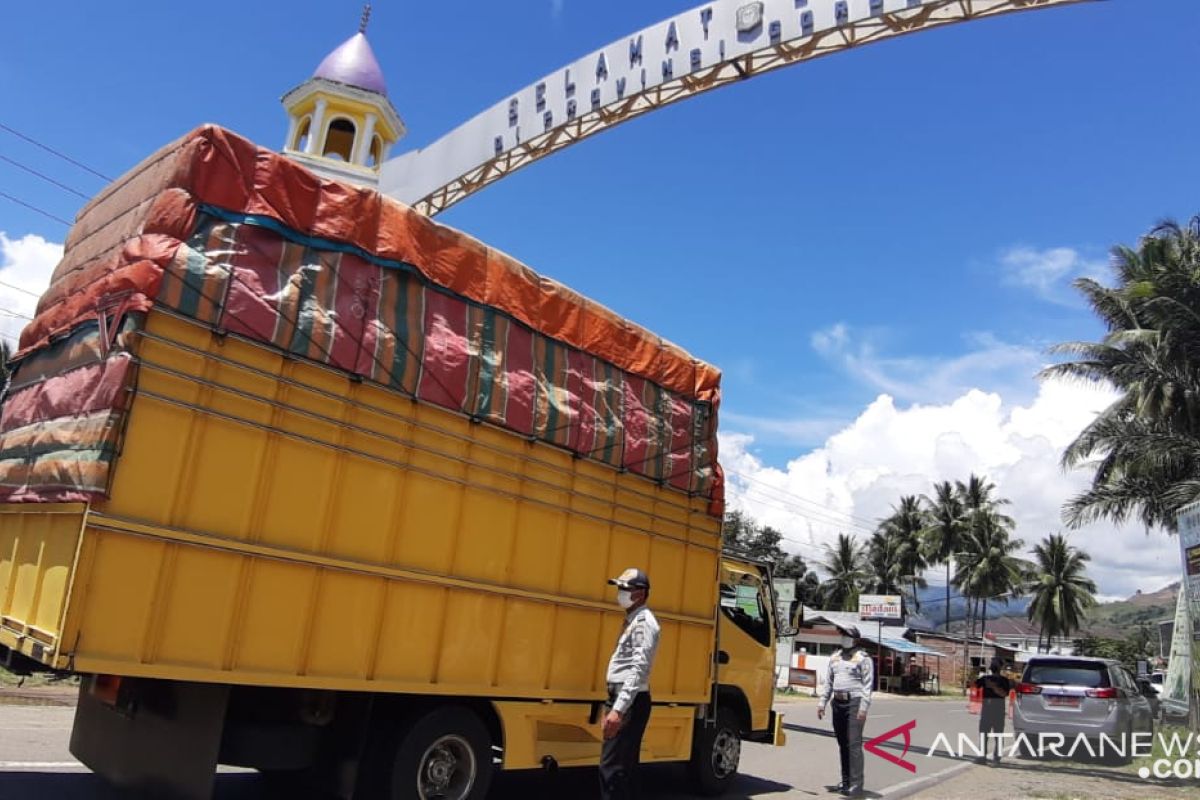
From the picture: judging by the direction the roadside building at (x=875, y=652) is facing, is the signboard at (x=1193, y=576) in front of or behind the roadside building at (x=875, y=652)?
in front

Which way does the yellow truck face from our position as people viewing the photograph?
facing away from the viewer and to the right of the viewer

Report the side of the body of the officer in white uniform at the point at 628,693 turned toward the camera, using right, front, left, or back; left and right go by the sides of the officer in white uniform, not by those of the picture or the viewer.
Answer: left

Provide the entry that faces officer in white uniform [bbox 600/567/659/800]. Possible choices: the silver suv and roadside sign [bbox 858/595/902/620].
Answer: the roadside sign

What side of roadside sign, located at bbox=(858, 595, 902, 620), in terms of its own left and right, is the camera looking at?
front

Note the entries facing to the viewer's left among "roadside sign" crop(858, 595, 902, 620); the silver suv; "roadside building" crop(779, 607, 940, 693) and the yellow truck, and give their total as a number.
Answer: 0

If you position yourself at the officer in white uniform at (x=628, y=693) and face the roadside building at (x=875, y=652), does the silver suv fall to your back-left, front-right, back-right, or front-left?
front-right

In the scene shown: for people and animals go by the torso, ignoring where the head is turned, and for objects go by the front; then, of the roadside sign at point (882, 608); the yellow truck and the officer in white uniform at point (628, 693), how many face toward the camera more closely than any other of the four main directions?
1

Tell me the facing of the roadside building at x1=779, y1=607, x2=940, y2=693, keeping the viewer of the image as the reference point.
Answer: facing the viewer and to the right of the viewer
